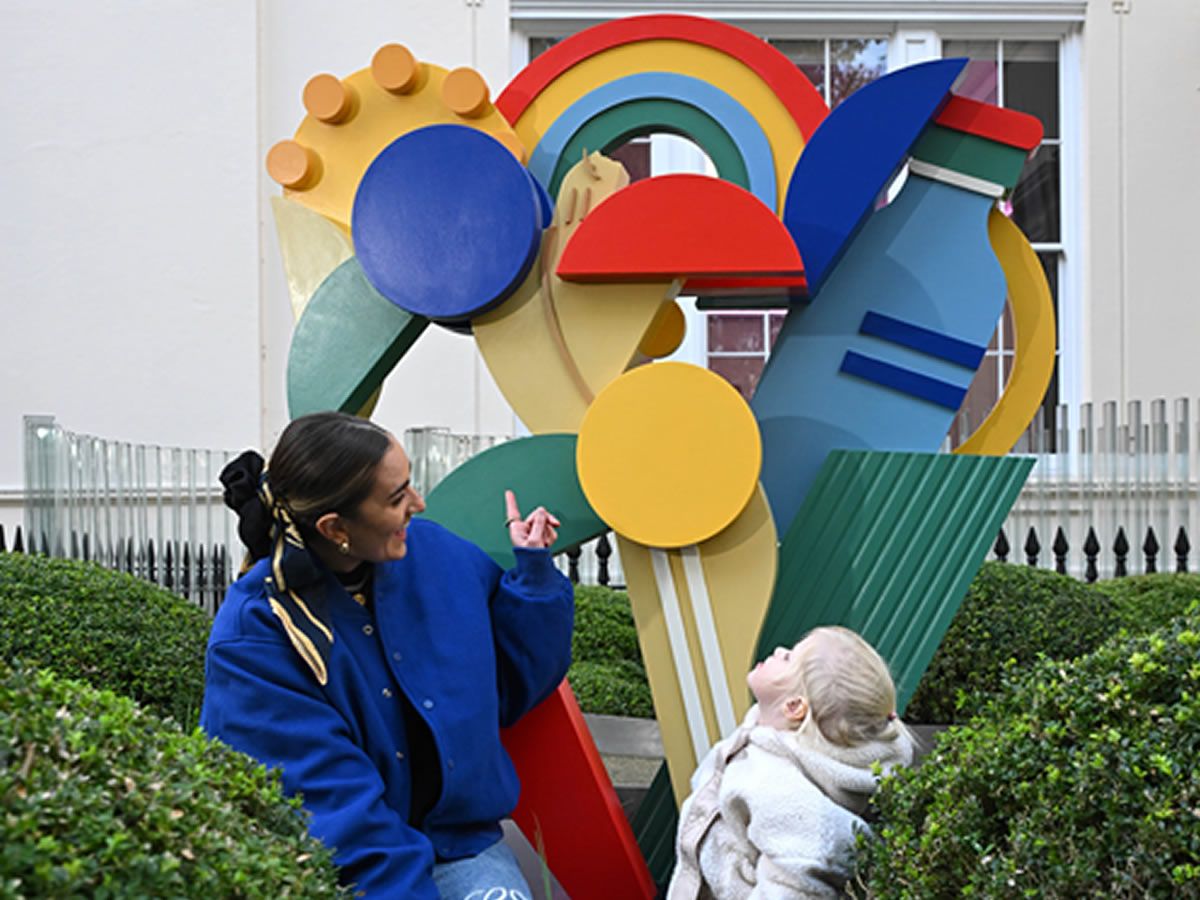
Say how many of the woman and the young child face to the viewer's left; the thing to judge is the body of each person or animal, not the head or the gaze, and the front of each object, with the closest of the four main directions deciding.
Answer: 1

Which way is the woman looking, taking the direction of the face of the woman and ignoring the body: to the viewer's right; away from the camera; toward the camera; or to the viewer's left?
to the viewer's right

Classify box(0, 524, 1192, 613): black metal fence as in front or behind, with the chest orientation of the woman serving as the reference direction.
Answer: behind

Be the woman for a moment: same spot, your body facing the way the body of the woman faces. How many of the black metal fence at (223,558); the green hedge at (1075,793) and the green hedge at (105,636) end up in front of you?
1

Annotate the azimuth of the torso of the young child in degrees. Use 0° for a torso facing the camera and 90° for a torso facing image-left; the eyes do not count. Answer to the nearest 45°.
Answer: approximately 90°

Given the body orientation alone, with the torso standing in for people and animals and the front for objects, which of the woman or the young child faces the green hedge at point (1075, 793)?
the woman

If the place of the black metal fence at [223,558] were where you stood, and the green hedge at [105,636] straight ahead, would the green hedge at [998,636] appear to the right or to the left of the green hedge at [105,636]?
left

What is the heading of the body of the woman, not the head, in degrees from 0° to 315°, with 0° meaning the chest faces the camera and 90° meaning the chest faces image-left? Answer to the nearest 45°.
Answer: approximately 315°

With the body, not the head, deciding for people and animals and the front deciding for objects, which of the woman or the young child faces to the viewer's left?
the young child

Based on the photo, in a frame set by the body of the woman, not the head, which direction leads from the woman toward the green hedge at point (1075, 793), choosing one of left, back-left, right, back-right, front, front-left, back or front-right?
front

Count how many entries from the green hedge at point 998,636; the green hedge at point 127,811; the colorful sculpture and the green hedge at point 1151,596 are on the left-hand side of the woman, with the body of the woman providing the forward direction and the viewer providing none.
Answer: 3
